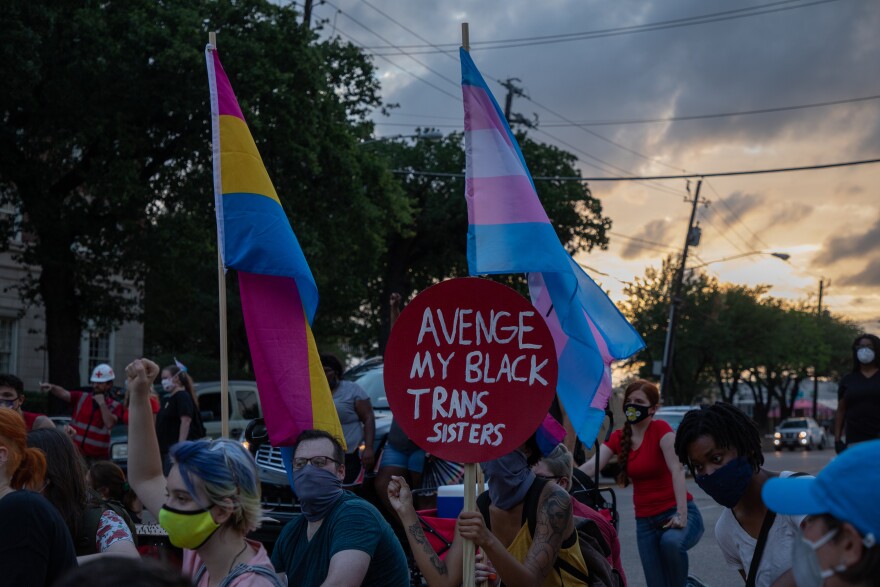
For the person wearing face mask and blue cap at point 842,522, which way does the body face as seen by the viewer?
to the viewer's left

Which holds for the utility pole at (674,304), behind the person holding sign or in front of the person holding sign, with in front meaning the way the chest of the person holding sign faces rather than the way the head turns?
behind

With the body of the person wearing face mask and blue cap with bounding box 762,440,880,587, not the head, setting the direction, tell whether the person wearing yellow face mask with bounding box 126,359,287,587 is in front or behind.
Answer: in front

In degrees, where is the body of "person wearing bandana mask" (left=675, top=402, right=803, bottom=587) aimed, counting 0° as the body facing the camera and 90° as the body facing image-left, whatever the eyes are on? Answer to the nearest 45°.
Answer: approximately 45°

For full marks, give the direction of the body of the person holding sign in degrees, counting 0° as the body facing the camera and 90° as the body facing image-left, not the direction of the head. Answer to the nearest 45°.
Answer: approximately 45°

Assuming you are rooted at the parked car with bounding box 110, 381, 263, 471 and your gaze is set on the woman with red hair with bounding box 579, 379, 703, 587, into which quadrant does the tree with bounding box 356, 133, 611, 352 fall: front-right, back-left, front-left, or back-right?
back-left

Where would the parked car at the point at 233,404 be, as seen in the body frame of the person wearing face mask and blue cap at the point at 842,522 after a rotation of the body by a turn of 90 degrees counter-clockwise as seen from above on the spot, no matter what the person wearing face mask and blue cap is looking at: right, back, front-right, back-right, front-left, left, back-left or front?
back-right

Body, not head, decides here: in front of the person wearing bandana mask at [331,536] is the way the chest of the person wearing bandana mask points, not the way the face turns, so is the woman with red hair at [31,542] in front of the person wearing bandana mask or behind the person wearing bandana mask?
in front

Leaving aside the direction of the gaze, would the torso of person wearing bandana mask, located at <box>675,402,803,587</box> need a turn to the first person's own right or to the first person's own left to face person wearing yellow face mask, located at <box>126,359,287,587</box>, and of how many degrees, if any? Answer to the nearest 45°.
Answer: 0° — they already face them
